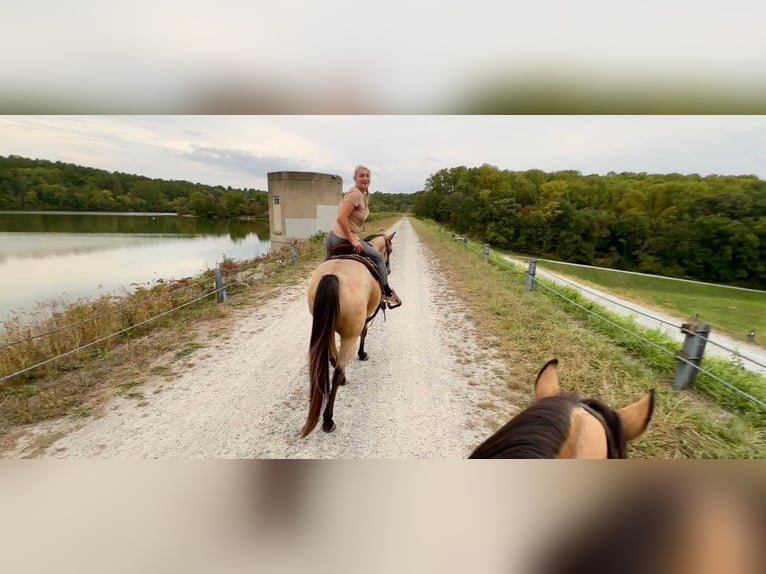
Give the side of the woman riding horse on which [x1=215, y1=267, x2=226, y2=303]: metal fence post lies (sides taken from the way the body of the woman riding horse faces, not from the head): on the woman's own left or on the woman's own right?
on the woman's own left

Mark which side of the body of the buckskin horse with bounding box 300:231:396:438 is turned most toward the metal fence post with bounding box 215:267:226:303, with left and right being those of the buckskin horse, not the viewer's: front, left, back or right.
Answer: left

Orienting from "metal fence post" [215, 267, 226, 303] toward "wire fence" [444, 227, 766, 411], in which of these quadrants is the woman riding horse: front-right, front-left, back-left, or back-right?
front-right

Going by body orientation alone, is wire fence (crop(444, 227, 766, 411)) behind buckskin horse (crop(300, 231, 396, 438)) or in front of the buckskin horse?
in front

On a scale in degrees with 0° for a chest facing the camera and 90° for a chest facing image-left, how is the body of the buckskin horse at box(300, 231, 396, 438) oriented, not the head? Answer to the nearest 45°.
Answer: approximately 225°
